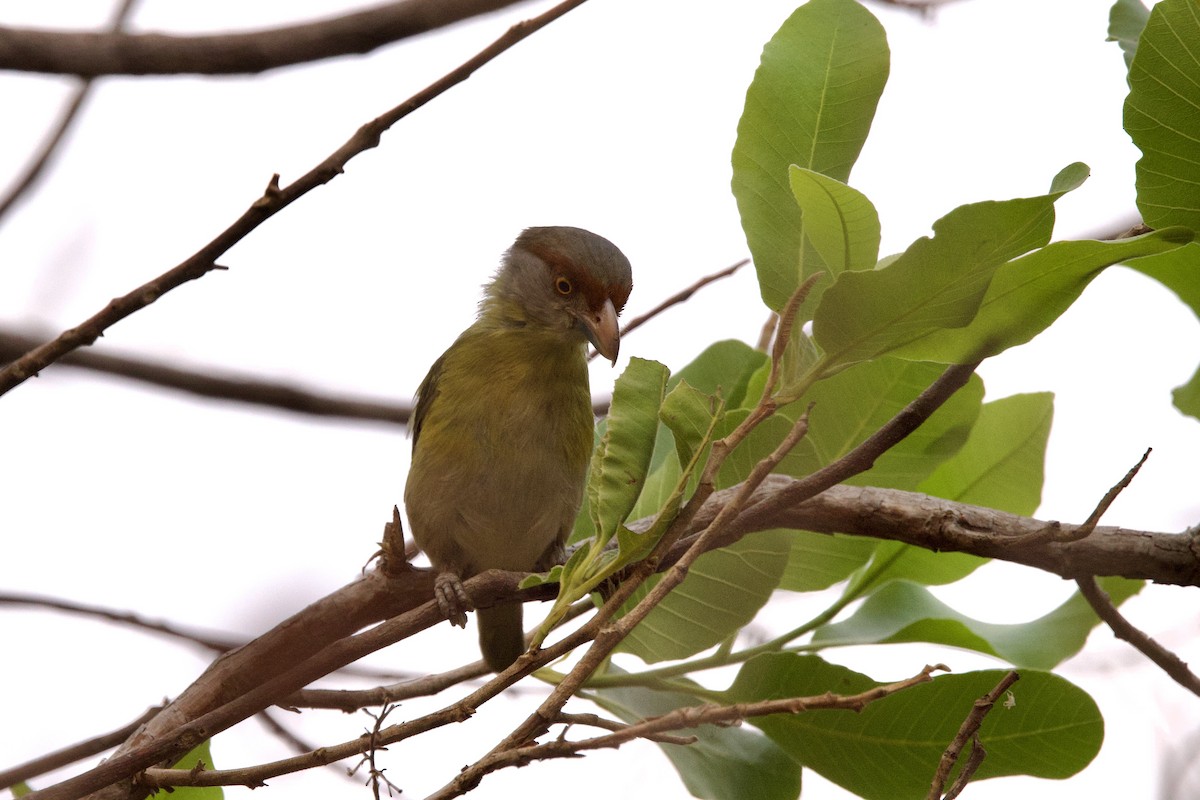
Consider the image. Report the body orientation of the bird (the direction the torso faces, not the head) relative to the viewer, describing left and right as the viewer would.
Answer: facing the viewer and to the right of the viewer

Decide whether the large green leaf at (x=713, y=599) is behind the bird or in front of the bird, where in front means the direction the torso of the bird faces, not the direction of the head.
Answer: in front
